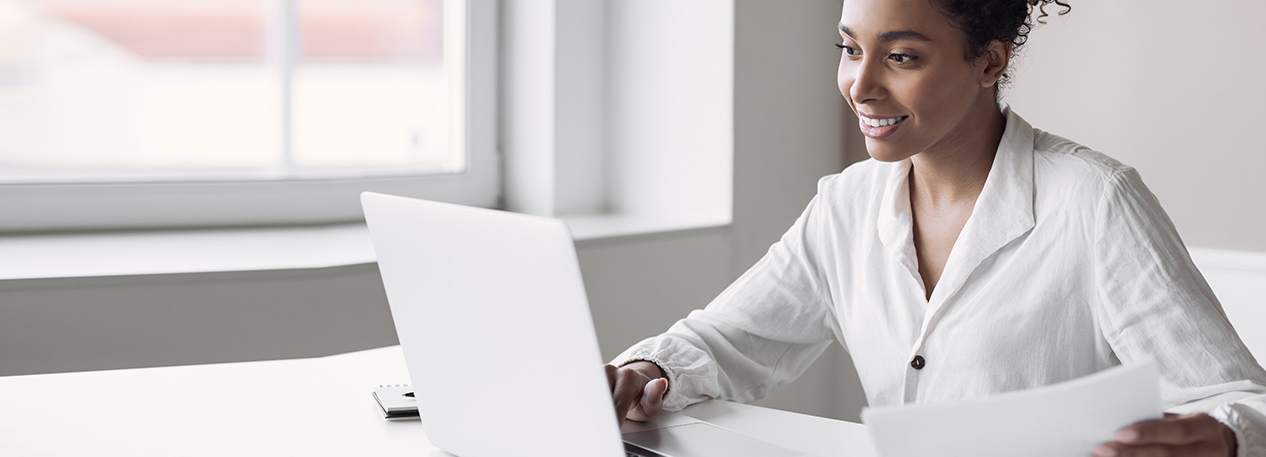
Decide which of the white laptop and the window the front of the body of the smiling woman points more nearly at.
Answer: the white laptop

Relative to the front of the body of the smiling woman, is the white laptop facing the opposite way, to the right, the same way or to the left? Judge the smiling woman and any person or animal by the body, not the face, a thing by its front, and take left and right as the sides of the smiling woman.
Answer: the opposite way

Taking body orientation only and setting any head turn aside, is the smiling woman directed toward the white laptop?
yes

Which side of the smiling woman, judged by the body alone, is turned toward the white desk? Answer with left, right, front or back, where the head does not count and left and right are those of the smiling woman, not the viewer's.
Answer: front

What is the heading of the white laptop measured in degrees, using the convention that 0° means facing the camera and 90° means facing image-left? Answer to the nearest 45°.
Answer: approximately 225°

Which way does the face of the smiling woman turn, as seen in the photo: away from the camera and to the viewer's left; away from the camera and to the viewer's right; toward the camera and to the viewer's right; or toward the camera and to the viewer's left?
toward the camera and to the viewer's left

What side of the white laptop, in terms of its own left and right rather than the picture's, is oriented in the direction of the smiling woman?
front

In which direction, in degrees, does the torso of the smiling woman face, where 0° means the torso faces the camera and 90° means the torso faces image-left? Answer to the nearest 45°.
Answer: approximately 45°
